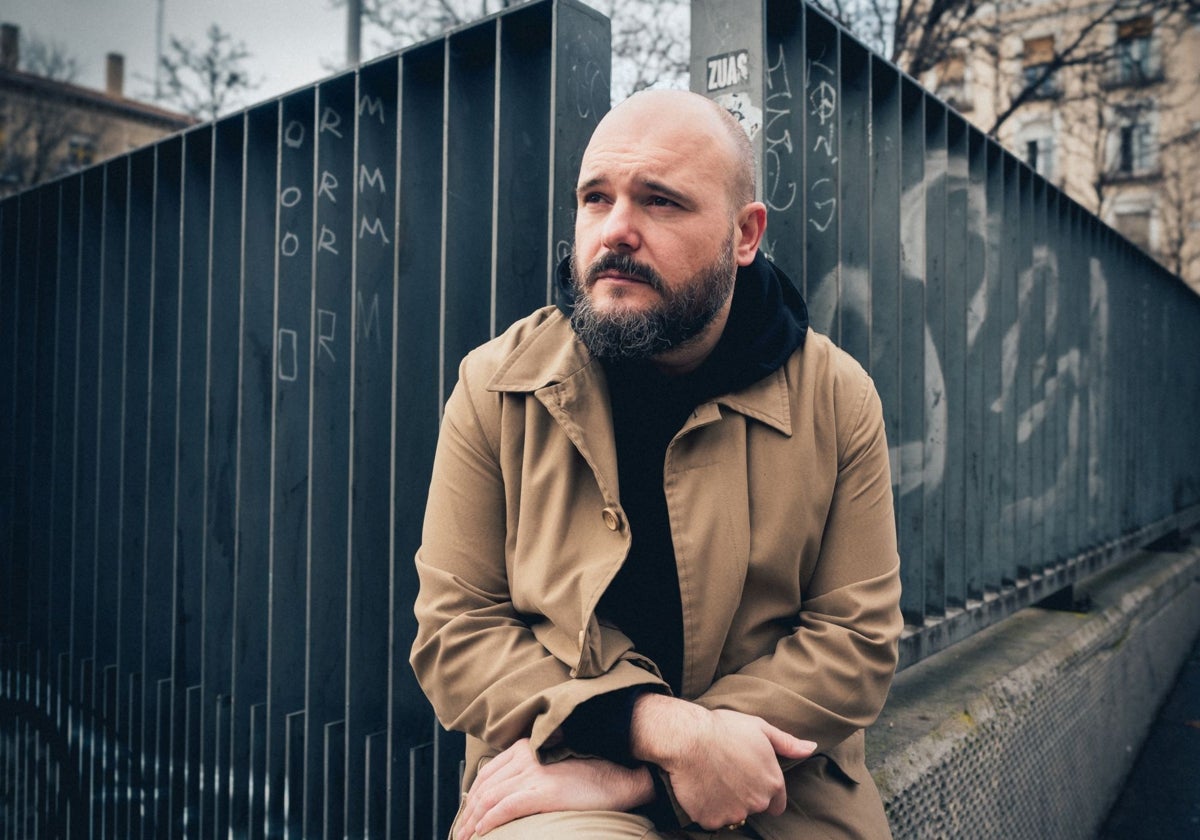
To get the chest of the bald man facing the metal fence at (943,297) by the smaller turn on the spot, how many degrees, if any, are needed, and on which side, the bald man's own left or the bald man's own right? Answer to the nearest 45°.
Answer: approximately 135° to the bald man's own left

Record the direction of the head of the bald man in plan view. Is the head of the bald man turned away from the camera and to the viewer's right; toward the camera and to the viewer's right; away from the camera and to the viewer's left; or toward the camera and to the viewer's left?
toward the camera and to the viewer's left

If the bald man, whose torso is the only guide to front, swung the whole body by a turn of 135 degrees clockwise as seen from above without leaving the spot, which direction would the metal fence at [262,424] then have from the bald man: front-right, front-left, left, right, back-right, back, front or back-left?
front

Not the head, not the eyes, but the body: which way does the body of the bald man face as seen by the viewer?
toward the camera
